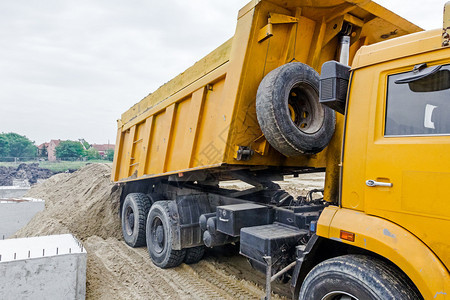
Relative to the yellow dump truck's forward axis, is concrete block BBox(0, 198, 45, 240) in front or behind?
behind

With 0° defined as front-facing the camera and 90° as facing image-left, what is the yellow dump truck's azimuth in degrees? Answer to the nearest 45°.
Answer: approximately 315°

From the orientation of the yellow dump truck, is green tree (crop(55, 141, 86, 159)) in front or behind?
behind

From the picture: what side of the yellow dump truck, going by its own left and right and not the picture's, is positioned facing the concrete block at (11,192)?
back

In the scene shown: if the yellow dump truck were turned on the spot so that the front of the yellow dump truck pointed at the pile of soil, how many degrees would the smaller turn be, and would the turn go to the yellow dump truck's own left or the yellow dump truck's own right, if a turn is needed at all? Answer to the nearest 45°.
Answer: approximately 180°

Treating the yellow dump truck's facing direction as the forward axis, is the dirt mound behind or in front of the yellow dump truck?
behind

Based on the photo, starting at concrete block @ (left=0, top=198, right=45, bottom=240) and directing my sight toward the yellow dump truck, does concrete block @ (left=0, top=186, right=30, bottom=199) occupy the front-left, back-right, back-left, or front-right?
back-left
